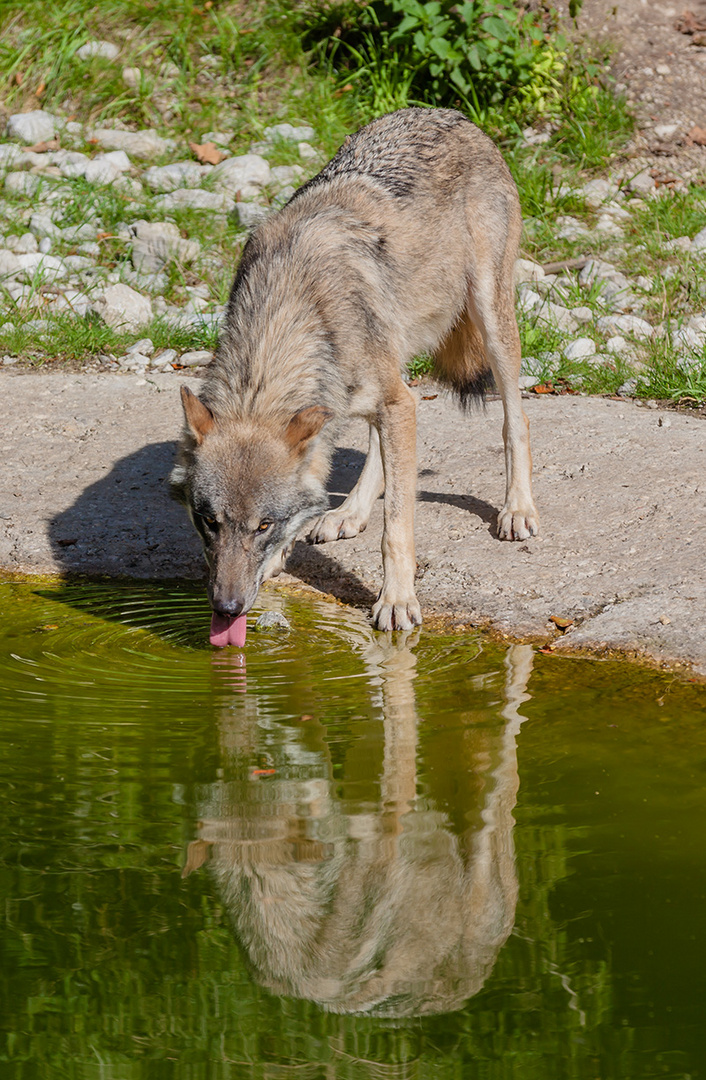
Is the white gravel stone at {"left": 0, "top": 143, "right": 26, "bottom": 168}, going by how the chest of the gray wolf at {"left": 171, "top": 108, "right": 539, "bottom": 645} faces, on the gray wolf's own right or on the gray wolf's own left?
on the gray wolf's own right

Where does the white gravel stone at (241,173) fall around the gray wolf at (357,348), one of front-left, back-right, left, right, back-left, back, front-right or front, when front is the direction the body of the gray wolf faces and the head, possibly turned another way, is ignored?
back-right

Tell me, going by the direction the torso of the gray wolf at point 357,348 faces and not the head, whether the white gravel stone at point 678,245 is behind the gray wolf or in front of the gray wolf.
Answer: behind

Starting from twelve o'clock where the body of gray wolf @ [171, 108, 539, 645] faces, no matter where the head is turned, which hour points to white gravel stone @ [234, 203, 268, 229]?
The white gravel stone is roughly at 4 o'clock from the gray wolf.

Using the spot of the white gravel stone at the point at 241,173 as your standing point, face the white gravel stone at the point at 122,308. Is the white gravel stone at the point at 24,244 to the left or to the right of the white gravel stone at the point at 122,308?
right

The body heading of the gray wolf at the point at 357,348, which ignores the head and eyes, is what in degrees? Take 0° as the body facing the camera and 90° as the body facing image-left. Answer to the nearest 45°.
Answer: approximately 45°

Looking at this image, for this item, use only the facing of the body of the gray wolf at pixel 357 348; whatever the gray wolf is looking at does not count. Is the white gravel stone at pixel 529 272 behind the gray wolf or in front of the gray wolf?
behind

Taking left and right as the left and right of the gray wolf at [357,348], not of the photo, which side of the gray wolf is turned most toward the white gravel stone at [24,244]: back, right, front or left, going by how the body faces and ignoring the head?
right

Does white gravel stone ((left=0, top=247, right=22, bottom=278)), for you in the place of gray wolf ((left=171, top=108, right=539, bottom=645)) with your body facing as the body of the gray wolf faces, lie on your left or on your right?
on your right

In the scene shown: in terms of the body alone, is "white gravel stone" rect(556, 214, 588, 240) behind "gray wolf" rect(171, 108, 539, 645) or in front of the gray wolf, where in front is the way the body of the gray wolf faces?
behind

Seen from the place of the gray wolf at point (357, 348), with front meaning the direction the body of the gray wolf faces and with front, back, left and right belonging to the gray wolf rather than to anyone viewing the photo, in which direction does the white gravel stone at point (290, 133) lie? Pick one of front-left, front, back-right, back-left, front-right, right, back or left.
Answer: back-right

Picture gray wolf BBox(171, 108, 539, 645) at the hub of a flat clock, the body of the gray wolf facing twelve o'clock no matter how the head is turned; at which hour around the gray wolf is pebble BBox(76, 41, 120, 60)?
The pebble is roughly at 4 o'clock from the gray wolf.
